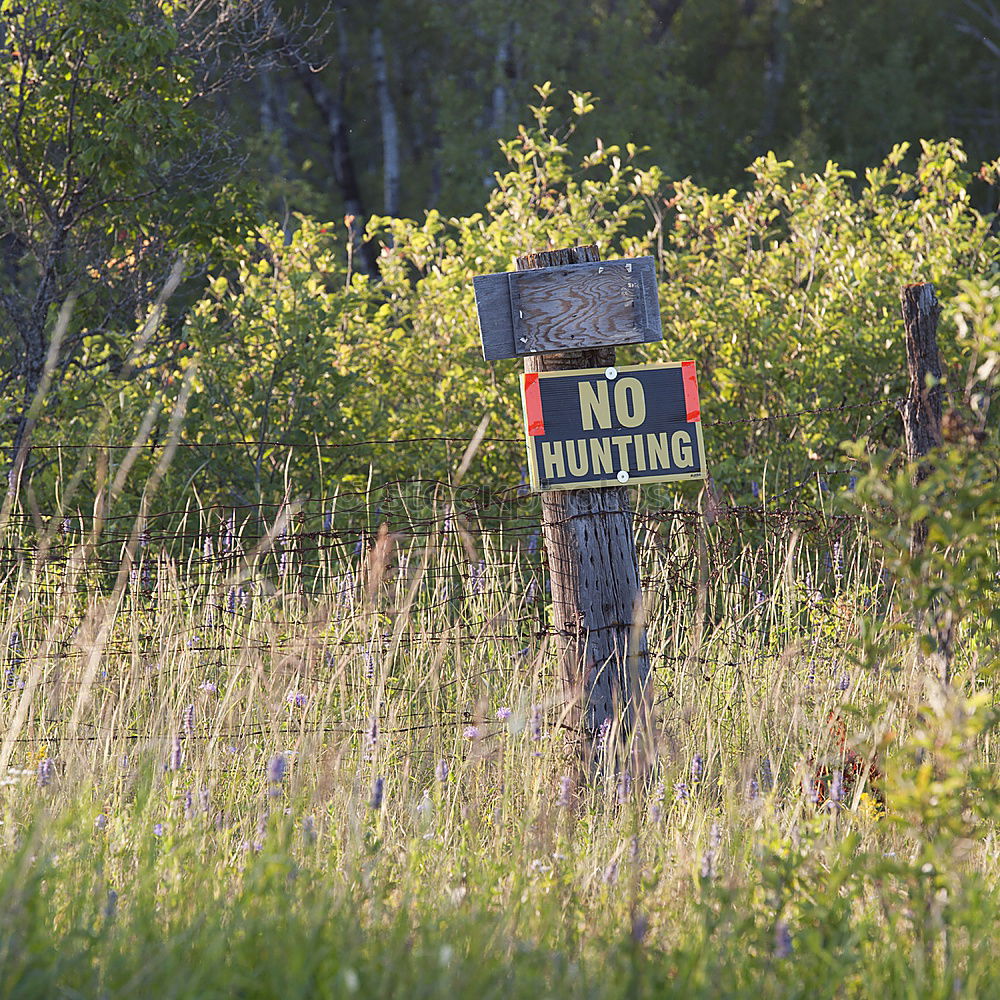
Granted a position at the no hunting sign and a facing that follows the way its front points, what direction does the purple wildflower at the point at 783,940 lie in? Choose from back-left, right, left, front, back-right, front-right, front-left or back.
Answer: front

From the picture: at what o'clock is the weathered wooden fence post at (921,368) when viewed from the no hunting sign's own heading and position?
The weathered wooden fence post is roughly at 8 o'clock from the no hunting sign.

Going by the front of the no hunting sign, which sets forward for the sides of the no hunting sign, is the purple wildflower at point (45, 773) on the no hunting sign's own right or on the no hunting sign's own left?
on the no hunting sign's own right

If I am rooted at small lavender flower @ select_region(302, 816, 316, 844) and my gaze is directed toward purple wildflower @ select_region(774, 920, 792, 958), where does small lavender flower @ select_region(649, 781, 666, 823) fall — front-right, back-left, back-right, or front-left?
front-left

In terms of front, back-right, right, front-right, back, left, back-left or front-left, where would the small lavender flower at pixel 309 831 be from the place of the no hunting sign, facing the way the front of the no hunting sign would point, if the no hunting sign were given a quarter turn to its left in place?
back-right

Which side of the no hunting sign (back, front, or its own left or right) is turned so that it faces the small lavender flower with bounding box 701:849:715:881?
front

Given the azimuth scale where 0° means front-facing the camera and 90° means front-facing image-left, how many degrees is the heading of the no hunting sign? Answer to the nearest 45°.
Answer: approximately 0°
